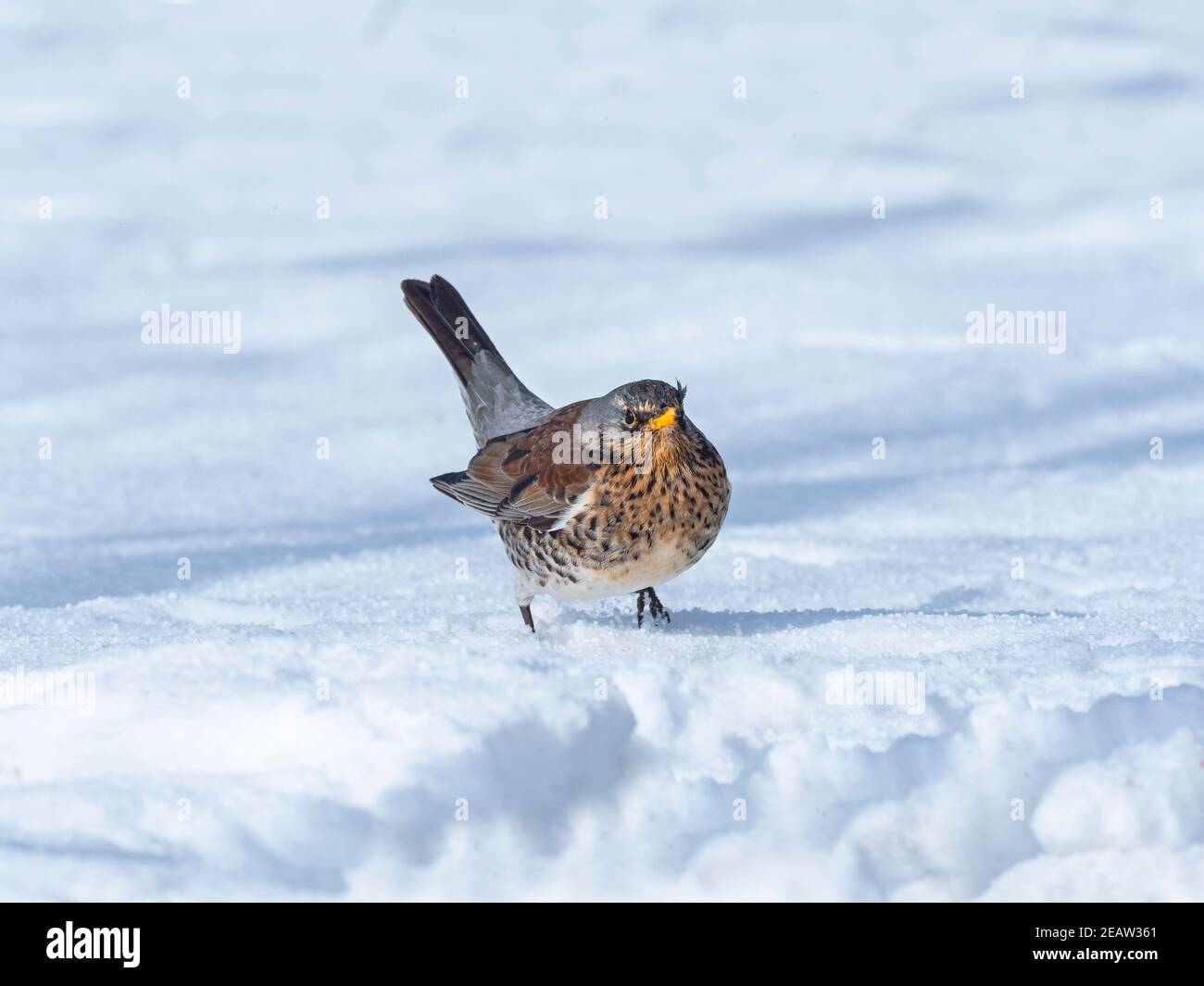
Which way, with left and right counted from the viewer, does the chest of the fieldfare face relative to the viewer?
facing the viewer and to the right of the viewer
